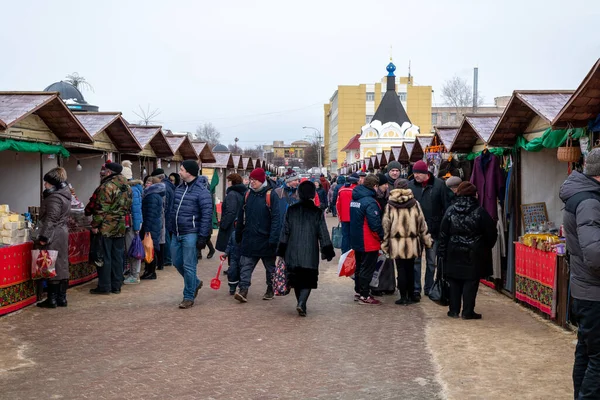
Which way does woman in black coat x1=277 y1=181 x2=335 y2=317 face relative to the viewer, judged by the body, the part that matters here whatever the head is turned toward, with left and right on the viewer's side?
facing away from the viewer

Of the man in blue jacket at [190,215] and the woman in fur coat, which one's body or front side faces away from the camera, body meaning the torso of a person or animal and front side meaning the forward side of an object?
the woman in fur coat

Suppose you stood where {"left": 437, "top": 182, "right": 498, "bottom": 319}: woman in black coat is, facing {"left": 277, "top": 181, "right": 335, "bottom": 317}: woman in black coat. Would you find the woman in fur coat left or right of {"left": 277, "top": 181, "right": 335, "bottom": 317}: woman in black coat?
right

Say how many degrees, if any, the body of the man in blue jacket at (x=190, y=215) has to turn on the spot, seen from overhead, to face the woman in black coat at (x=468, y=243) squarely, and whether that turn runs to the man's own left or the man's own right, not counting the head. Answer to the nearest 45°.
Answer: approximately 135° to the man's own left

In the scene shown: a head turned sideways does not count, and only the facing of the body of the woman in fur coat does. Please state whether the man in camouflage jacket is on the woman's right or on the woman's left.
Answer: on the woman's left

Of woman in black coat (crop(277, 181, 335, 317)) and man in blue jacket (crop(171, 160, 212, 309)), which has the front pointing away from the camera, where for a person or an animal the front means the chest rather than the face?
the woman in black coat

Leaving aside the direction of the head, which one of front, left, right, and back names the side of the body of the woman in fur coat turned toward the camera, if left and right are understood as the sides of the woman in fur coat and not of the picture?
back

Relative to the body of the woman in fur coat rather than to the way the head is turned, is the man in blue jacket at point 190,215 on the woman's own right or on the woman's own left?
on the woman's own left

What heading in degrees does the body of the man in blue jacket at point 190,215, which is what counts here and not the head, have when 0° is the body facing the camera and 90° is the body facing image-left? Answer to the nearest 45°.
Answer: approximately 45°

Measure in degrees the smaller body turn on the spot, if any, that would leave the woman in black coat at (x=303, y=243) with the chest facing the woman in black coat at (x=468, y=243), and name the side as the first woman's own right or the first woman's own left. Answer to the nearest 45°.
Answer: approximately 90° to the first woman's own right
